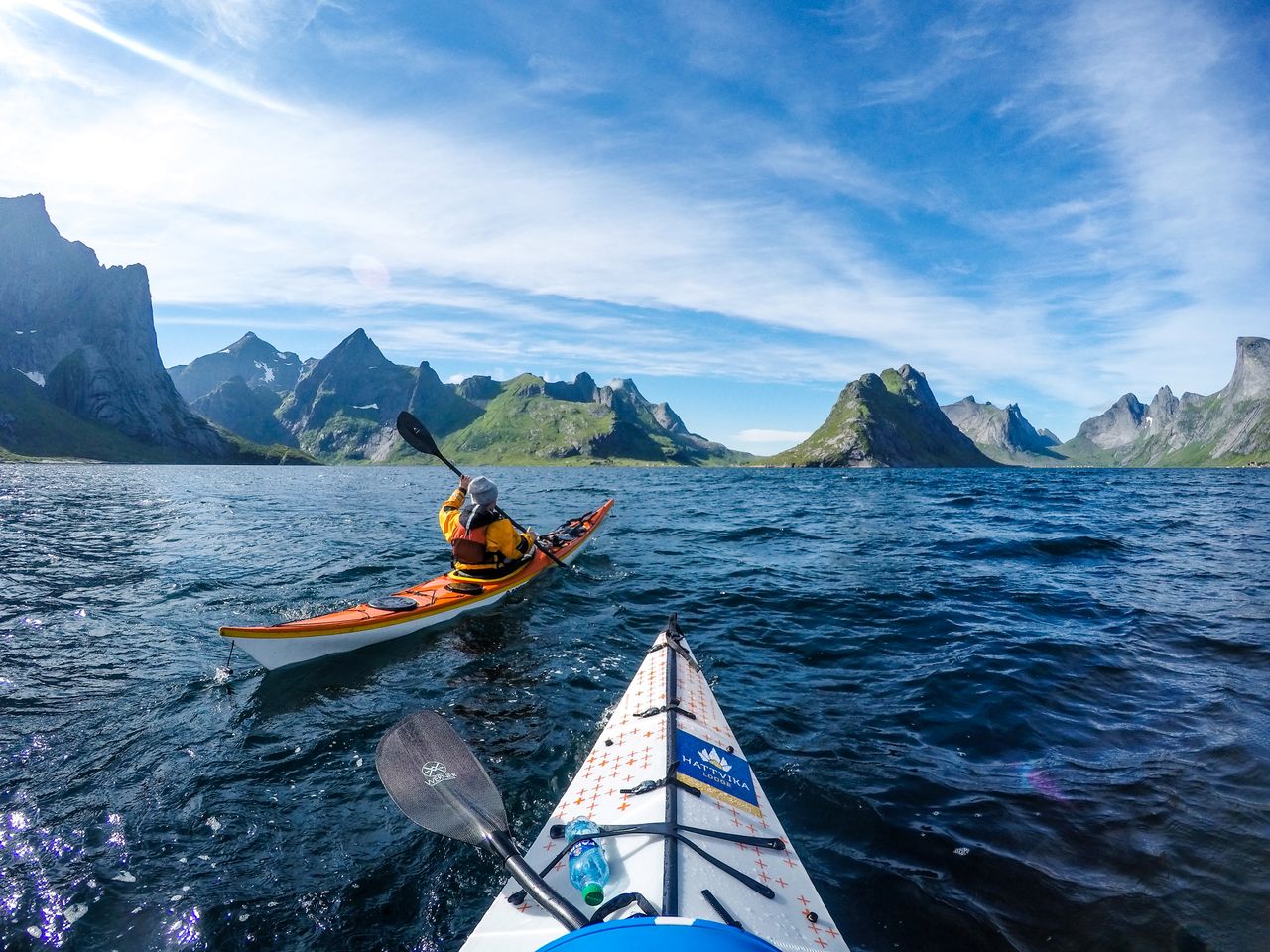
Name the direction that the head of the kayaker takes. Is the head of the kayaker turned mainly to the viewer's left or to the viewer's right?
to the viewer's right

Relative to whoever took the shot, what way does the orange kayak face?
facing away from the viewer and to the right of the viewer

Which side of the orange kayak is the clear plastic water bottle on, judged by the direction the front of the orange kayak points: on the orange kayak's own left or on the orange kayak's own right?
on the orange kayak's own right

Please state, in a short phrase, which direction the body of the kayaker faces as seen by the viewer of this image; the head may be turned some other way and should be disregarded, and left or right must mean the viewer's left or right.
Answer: facing away from the viewer and to the right of the viewer
